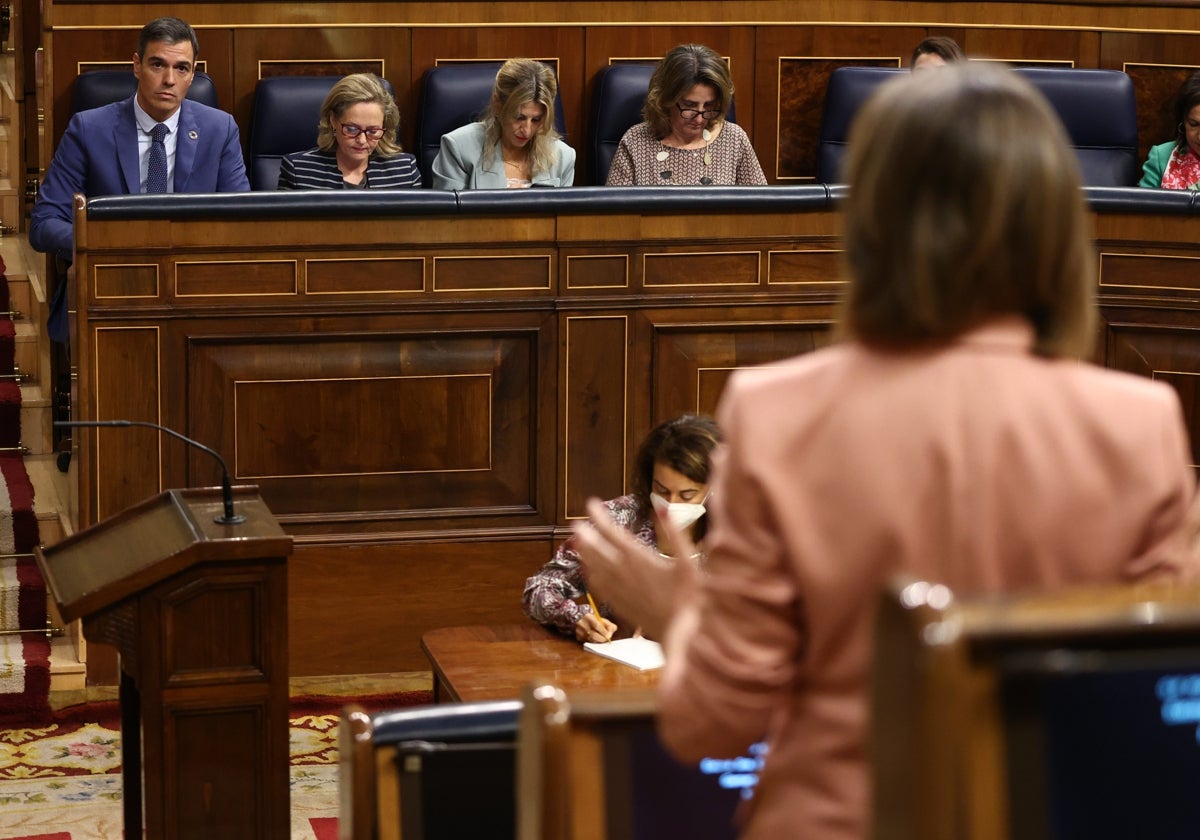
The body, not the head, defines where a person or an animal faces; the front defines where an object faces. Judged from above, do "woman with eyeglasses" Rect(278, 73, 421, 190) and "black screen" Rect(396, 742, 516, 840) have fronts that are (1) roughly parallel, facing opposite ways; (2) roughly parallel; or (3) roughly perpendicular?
roughly parallel

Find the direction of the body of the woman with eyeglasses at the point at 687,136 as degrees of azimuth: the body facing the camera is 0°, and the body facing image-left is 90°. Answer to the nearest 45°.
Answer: approximately 0°

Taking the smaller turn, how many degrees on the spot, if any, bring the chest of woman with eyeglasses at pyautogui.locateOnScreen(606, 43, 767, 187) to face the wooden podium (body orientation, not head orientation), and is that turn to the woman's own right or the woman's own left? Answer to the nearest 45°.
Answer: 0° — they already face it

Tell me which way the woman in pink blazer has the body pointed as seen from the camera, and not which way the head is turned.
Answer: away from the camera

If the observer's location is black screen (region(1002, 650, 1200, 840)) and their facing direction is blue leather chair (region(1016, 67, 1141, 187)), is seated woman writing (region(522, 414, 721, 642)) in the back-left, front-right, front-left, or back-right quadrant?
front-left

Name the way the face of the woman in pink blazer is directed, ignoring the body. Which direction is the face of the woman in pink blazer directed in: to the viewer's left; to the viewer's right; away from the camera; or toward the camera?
away from the camera

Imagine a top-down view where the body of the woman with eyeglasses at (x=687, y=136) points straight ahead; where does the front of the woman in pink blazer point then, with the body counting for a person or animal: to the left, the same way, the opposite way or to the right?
the opposite way

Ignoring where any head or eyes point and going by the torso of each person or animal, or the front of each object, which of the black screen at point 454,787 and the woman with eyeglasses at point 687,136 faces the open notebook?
the woman with eyeglasses

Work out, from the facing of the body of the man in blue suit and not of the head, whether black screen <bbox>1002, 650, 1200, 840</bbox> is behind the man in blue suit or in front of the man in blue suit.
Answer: in front

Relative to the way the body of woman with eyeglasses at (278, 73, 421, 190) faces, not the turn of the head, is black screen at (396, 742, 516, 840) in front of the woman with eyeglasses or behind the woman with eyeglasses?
in front

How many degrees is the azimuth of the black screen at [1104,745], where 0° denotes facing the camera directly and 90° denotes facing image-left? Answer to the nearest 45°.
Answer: approximately 0°

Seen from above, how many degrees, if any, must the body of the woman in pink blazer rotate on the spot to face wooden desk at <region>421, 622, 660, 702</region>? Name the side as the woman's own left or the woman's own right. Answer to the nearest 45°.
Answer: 0° — they already face it

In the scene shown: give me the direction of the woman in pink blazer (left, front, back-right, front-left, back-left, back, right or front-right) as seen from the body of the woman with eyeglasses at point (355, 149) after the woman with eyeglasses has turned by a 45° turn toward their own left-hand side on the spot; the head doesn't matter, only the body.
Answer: front-right

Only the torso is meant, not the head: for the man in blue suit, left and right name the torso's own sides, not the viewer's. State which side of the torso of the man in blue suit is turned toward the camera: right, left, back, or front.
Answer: front

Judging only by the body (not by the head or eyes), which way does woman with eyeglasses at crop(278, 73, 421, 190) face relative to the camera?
toward the camera

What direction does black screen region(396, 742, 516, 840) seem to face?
toward the camera
